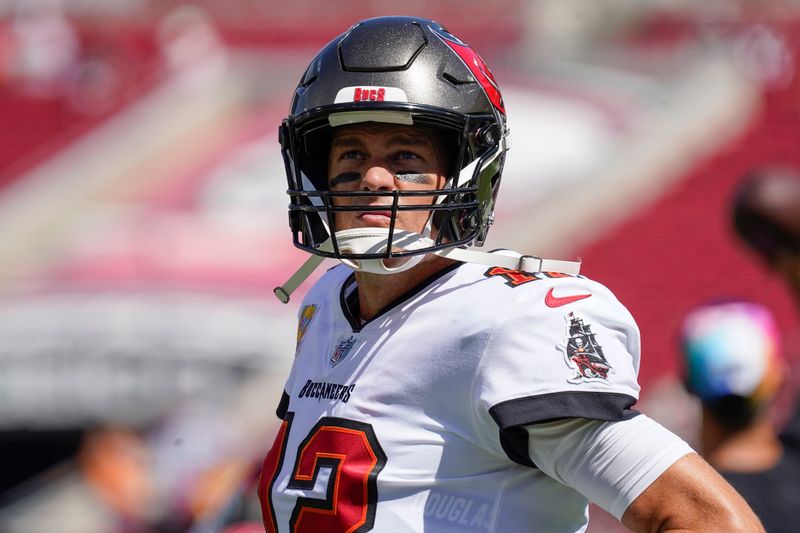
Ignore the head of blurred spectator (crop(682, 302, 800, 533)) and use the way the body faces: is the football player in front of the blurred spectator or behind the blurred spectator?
behind

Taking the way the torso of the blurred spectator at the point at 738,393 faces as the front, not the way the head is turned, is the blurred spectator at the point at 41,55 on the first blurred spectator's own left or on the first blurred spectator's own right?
on the first blurred spectator's own left

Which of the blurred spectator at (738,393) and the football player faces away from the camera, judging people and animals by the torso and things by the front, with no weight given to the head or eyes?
the blurred spectator

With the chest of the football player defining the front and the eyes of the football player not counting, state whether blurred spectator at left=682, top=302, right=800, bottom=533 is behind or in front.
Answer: behind

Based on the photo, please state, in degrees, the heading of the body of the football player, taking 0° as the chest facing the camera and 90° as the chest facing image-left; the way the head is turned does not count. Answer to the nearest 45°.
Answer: approximately 45°

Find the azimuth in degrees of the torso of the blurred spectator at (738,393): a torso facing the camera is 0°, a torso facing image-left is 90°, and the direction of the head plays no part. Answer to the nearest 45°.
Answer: approximately 180°

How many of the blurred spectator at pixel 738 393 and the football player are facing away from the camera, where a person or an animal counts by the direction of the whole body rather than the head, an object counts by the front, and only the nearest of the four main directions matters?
1
